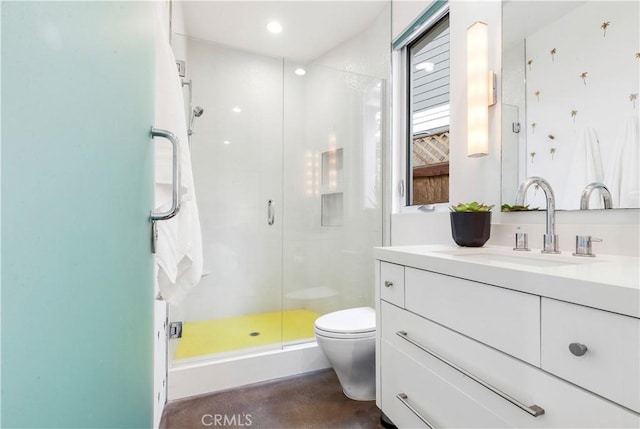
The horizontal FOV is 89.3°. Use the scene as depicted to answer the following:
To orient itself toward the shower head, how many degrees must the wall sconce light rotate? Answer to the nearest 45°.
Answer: approximately 45° to its right

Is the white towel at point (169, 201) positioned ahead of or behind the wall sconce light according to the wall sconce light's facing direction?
ahead

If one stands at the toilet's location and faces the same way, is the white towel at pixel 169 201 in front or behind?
in front

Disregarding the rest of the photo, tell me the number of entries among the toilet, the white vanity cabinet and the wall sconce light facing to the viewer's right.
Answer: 0

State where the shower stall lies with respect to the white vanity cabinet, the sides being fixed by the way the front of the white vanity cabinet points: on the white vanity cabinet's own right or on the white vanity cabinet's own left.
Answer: on the white vanity cabinet's own right

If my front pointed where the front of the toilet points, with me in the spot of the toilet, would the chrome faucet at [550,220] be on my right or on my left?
on my left

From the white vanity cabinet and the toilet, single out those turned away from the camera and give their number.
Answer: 0

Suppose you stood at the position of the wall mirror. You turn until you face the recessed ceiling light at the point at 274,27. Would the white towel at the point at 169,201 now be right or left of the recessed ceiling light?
left

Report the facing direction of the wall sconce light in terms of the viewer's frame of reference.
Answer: facing the viewer and to the left of the viewer

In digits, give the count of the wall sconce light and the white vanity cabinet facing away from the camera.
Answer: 0

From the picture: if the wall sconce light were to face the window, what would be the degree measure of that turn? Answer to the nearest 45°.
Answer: approximately 90° to its right
